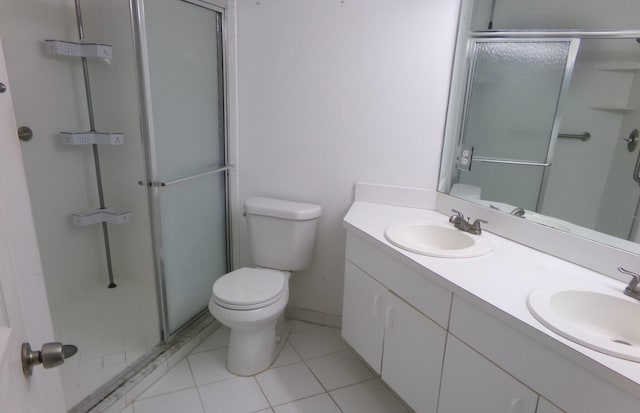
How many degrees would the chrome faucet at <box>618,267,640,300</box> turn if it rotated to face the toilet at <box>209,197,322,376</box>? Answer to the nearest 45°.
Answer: approximately 45° to its right

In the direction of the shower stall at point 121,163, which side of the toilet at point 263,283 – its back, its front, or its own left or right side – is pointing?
right

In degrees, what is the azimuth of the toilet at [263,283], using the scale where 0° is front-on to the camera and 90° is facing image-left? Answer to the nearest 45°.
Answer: approximately 45°

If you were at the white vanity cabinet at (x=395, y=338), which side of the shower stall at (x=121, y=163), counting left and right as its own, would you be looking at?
front

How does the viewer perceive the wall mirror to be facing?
facing the viewer and to the left of the viewer

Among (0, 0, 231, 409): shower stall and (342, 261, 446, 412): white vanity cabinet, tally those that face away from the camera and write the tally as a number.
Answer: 0

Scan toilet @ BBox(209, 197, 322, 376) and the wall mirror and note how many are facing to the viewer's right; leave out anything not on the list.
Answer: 0

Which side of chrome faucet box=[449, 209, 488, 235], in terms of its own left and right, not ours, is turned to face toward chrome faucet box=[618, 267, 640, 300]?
left

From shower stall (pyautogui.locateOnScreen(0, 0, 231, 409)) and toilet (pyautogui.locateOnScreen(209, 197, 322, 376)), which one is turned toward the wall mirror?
the shower stall

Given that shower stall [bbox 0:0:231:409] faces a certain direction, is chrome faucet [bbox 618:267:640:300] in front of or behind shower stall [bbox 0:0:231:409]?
in front

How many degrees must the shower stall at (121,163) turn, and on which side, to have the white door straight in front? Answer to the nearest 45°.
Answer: approximately 45° to its right

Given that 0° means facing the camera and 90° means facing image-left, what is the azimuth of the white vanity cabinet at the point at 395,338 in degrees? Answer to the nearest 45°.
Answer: approximately 45°

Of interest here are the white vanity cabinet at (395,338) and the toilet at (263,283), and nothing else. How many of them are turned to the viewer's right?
0

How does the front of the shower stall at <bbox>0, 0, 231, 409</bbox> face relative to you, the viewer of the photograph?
facing the viewer and to the right of the viewer

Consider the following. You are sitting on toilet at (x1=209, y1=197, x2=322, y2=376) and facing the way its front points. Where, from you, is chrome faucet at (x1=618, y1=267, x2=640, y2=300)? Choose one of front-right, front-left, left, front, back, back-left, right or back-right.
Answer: left

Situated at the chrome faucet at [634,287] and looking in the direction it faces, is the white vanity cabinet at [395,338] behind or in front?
in front

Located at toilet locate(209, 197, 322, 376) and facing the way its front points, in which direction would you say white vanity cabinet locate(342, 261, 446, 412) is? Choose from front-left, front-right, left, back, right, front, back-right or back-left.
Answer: left
